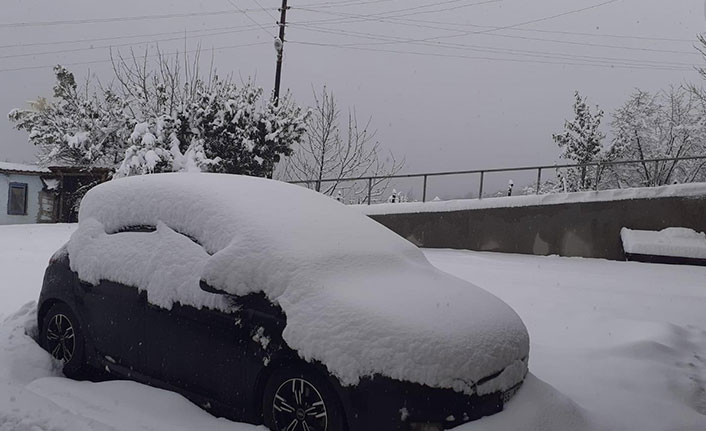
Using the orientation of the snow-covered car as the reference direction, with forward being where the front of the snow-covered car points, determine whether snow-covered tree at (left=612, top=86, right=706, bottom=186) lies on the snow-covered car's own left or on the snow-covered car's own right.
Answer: on the snow-covered car's own left

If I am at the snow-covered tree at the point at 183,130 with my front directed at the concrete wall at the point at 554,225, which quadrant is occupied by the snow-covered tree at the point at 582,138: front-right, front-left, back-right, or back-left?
front-left

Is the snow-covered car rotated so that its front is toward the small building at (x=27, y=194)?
no

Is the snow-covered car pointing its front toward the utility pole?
no

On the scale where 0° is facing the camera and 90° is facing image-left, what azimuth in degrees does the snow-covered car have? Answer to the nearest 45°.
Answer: approximately 315°

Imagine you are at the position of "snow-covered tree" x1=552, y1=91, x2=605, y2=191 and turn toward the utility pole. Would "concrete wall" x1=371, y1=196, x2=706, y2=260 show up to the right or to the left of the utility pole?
left

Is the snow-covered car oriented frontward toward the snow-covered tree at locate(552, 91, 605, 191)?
no

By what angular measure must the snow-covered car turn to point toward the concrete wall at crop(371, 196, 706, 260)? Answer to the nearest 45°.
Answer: approximately 90° to its left

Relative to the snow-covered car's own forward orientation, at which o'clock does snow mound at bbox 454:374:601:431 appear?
The snow mound is roughly at 11 o'clock from the snow-covered car.

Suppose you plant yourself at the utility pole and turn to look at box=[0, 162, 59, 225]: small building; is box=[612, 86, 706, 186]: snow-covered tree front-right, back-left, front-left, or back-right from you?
back-right

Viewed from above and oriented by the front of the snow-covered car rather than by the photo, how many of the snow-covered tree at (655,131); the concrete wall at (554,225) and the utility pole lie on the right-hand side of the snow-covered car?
0

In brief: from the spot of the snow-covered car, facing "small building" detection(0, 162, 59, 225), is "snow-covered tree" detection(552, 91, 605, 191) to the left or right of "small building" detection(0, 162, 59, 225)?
right

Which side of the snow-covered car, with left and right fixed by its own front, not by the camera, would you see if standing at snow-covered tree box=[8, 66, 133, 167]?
back

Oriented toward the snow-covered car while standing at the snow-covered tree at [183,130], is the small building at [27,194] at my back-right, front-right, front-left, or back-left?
back-right

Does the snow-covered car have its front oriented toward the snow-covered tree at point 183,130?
no

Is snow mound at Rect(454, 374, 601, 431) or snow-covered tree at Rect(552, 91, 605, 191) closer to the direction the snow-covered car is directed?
the snow mound

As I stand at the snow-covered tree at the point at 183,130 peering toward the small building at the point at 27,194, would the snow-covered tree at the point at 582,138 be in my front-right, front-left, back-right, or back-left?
back-right

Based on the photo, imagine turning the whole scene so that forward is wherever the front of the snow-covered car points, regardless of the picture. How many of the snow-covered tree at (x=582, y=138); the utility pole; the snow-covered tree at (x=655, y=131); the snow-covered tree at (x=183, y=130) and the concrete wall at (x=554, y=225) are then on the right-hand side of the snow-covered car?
0
